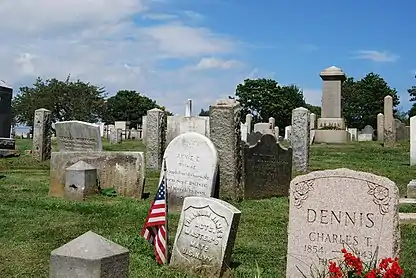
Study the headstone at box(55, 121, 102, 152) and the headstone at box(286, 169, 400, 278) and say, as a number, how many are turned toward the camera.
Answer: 2

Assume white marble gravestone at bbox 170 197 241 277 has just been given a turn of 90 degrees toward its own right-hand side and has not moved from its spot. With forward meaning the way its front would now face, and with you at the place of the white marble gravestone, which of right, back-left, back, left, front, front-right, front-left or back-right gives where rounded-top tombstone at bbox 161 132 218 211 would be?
front-right

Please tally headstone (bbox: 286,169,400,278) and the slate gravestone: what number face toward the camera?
2

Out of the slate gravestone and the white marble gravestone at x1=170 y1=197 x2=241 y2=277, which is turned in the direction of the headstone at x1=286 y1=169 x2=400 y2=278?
the slate gravestone

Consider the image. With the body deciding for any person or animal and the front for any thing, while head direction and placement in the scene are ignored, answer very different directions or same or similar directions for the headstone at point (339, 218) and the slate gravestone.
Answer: same or similar directions

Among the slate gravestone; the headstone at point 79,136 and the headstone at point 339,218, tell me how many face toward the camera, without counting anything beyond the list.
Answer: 3

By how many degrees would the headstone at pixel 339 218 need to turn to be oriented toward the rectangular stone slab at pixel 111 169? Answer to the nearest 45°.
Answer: approximately 135° to its right

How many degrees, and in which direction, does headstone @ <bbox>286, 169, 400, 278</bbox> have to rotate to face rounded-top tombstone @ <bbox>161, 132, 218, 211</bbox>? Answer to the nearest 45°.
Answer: approximately 135° to its right

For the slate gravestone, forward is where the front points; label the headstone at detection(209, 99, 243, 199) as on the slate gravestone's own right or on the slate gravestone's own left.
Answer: on the slate gravestone's own right

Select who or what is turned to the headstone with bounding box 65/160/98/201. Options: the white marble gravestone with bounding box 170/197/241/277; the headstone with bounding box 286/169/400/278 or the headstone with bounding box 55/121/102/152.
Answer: the headstone with bounding box 55/121/102/152

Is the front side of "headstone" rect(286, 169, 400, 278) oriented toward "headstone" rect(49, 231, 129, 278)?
no

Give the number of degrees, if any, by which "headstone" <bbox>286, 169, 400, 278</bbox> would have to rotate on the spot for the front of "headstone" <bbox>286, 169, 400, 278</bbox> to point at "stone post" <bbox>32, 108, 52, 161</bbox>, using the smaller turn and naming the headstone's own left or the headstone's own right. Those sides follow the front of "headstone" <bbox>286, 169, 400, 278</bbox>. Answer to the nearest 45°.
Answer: approximately 135° to the headstone's own right

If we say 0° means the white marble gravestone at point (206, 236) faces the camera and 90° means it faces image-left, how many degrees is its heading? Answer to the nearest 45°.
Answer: approximately 45°

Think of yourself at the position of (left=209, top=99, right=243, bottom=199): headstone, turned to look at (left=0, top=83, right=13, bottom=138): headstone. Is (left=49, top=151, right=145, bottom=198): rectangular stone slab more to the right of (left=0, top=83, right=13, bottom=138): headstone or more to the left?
left

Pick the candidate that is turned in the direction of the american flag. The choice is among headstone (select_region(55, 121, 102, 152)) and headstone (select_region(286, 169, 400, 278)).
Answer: headstone (select_region(55, 121, 102, 152))

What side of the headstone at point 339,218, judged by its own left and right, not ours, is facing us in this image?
front

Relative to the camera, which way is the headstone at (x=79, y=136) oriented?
toward the camera
